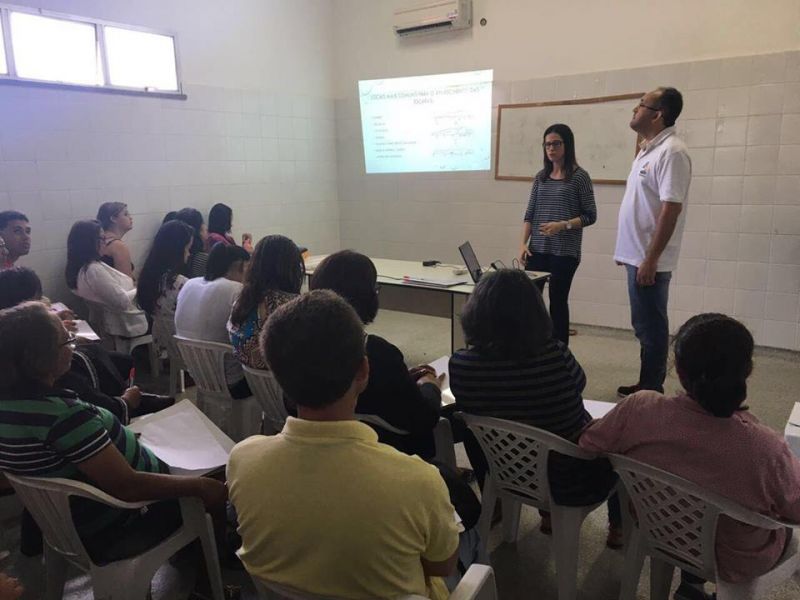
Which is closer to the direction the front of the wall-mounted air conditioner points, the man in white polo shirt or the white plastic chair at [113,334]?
the white plastic chair

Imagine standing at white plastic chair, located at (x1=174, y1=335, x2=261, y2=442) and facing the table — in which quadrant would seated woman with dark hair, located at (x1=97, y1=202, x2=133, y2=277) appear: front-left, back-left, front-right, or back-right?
front-left

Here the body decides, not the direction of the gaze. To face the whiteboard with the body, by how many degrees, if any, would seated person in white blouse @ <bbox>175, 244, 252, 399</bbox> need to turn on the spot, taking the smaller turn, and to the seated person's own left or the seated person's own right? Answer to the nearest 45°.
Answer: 0° — they already face it

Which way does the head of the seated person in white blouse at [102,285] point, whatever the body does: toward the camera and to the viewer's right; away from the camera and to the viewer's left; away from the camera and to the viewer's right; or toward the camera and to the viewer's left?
away from the camera and to the viewer's right

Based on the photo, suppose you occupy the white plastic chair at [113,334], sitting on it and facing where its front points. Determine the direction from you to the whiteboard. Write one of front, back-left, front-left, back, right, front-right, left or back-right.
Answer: front-right

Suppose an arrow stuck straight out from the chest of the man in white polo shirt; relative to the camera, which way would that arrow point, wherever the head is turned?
to the viewer's left

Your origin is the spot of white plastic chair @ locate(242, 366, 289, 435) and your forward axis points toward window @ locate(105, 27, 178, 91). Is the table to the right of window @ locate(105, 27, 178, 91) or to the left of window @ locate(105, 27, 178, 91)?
right

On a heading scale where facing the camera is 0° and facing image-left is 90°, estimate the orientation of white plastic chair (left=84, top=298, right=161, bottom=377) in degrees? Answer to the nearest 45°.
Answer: approximately 225°

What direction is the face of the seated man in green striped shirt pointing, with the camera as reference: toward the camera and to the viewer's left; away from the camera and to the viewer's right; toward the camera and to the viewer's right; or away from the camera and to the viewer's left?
away from the camera and to the viewer's right

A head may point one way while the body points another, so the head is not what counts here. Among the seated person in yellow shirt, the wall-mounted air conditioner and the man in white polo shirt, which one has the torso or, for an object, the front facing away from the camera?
the seated person in yellow shirt

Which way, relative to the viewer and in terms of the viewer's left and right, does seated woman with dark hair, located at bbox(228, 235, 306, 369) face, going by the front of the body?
facing away from the viewer and to the right of the viewer

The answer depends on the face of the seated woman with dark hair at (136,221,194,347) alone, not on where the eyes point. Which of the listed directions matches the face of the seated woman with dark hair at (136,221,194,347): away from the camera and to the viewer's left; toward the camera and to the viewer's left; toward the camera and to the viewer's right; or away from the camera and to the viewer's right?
away from the camera and to the viewer's right

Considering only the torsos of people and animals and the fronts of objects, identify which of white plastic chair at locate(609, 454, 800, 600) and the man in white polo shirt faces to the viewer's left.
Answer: the man in white polo shirt

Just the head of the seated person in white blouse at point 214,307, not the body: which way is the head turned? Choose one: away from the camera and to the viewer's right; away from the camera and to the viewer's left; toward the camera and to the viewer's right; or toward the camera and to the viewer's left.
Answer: away from the camera and to the viewer's right

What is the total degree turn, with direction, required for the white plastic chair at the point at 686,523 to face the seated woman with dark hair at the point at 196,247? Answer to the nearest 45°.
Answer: approximately 90° to its left

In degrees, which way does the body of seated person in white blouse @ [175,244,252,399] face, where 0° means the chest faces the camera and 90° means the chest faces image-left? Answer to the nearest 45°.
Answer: approximately 225°

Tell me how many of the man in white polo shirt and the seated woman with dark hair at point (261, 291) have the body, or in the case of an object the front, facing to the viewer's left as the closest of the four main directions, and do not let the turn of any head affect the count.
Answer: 1

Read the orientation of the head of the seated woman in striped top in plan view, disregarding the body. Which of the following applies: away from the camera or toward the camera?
away from the camera
